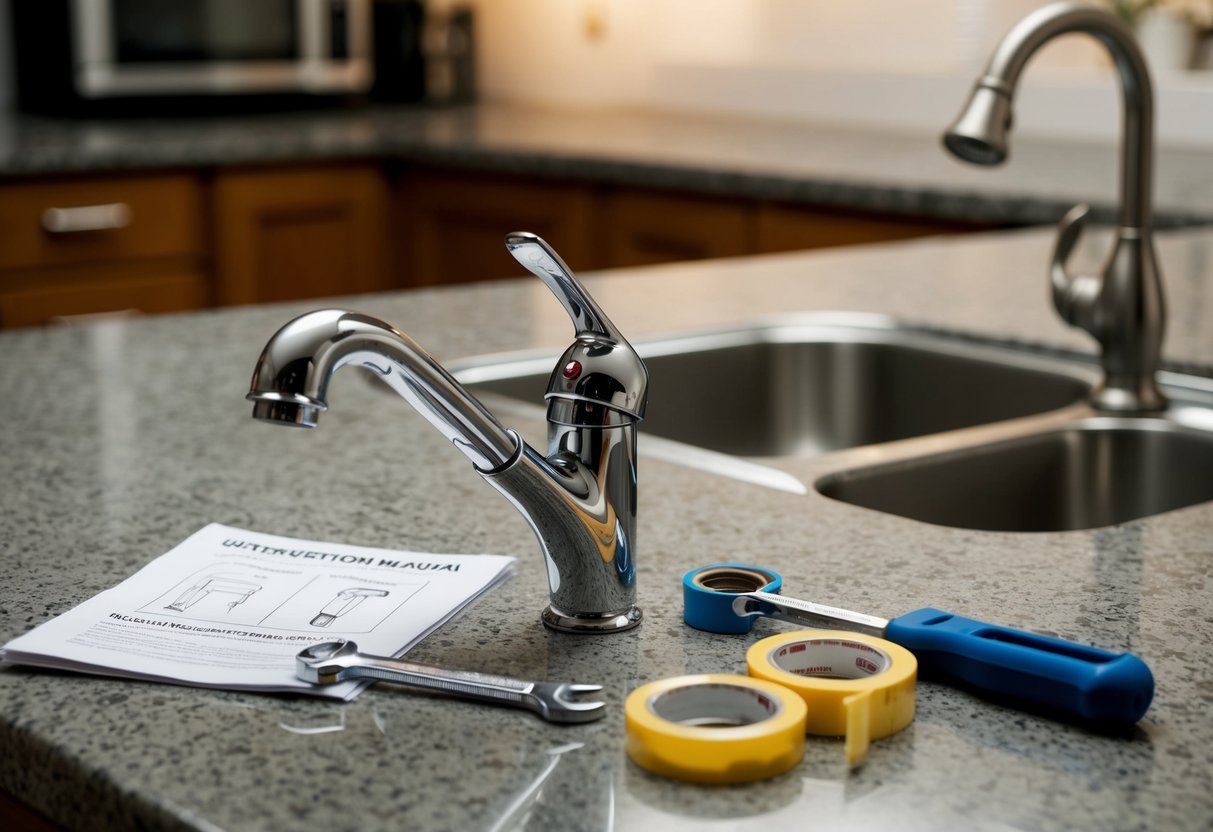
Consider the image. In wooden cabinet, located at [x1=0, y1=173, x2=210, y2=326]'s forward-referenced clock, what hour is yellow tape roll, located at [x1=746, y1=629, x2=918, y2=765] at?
The yellow tape roll is roughly at 12 o'clock from the wooden cabinet.

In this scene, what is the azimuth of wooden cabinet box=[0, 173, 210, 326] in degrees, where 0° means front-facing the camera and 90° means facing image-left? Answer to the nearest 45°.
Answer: approximately 0°

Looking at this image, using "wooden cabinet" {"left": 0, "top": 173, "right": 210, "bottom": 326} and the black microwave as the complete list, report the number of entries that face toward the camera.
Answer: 2

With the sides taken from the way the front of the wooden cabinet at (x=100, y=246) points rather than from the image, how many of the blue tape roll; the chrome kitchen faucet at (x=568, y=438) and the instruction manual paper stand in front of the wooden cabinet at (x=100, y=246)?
3

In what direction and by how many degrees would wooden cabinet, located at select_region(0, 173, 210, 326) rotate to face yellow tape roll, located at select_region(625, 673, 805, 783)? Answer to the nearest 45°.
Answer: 0° — it already faces it

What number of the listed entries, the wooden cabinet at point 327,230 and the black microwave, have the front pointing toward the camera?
2
